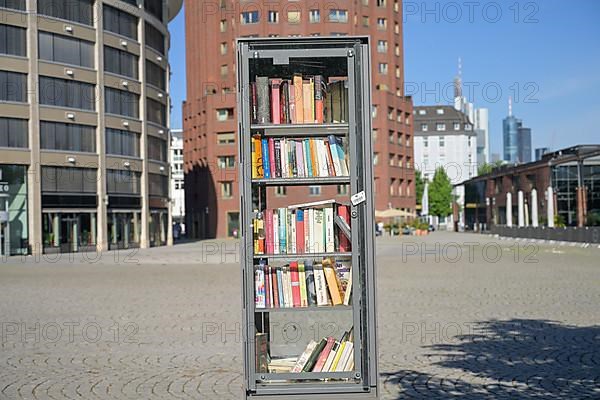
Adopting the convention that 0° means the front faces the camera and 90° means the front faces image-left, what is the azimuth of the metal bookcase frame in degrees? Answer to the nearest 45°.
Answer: approximately 0°

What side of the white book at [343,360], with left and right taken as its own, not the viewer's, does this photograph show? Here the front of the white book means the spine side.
front
